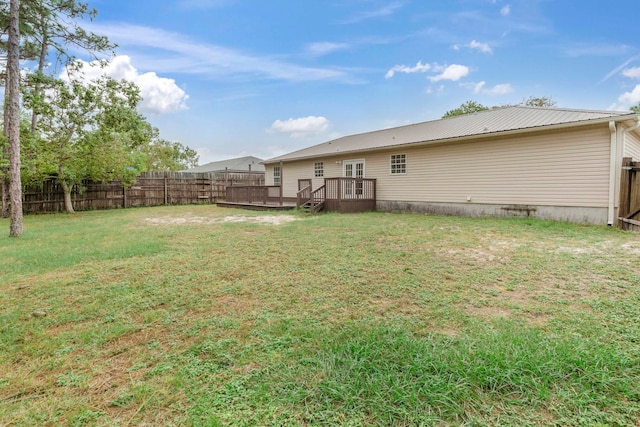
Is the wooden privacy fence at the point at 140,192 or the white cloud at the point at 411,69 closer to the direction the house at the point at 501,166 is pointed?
the white cloud

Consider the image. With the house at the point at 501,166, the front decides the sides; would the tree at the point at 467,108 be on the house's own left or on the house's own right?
on the house's own left

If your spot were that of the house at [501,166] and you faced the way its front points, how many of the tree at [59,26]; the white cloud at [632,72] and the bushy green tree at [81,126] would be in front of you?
1

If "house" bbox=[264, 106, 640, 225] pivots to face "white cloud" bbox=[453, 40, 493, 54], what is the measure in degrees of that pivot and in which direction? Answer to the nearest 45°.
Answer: approximately 45° to its left

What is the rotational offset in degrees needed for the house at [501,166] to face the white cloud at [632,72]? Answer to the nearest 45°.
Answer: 0° — it already faces it

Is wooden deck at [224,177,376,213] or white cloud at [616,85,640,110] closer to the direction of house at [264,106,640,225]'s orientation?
the white cloud

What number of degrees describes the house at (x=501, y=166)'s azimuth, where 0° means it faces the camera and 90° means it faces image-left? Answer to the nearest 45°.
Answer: approximately 225°
